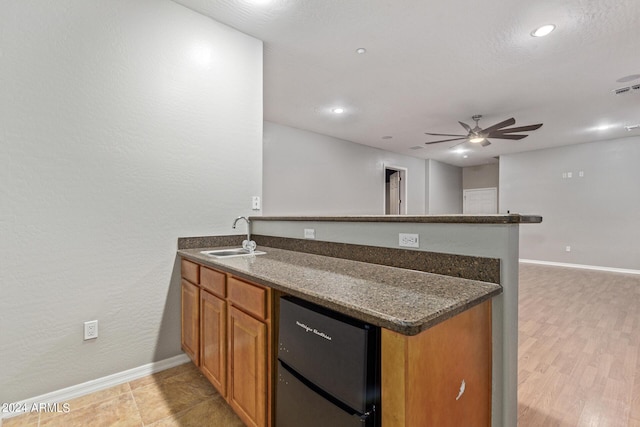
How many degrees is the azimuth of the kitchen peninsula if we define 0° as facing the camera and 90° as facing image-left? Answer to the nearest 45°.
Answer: approximately 45°

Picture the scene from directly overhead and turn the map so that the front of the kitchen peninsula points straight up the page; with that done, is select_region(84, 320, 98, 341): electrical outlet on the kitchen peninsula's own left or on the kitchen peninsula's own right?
on the kitchen peninsula's own right

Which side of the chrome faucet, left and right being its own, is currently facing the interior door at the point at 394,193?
back

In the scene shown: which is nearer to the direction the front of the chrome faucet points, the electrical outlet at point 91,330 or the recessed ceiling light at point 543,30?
the electrical outlet

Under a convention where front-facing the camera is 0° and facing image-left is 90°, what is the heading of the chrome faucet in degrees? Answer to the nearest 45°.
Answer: approximately 45°
